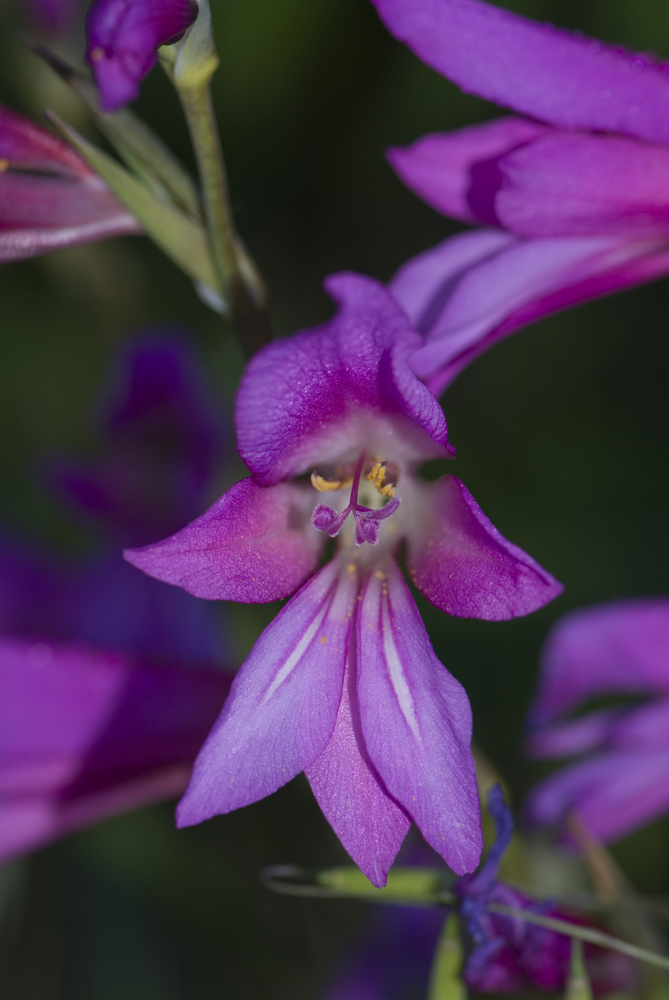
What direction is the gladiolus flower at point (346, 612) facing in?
toward the camera
